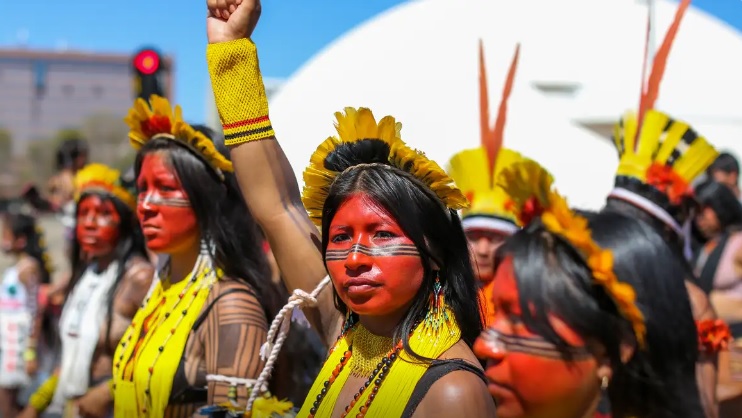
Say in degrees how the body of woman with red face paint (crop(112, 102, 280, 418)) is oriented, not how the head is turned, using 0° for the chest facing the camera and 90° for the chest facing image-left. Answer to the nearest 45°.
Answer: approximately 45°

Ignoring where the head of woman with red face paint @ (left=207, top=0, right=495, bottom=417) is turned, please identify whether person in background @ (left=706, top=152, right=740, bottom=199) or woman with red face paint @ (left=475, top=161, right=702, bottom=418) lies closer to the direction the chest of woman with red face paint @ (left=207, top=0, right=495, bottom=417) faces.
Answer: the woman with red face paint

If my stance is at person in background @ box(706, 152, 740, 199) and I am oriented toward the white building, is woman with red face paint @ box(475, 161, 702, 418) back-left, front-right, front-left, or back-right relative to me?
back-left

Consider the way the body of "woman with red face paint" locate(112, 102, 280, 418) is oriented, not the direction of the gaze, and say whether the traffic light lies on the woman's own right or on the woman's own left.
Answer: on the woman's own right
